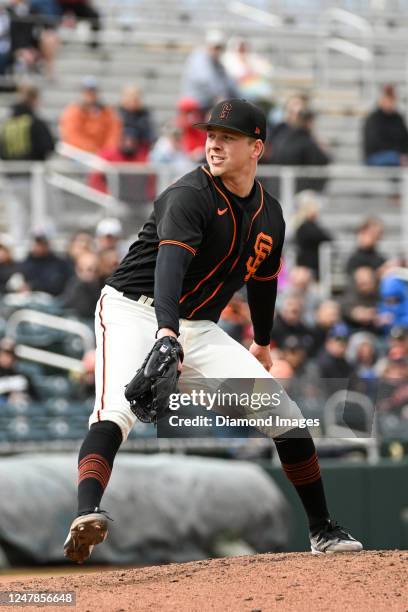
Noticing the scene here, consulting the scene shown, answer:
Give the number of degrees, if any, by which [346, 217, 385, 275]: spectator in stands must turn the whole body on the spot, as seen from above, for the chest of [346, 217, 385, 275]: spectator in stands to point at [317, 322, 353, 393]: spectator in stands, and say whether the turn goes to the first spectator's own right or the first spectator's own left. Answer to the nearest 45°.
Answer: approximately 45° to the first spectator's own left

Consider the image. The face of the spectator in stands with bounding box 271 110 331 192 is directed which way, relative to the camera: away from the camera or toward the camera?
toward the camera

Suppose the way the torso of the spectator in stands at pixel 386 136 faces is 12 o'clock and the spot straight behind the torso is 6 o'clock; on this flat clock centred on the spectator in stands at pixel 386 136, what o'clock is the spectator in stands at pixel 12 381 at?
the spectator in stands at pixel 12 381 is roughly at 1 o'clock from the spectator in stands at pixel 386 136.

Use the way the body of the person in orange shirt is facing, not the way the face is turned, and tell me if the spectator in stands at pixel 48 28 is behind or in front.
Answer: behind

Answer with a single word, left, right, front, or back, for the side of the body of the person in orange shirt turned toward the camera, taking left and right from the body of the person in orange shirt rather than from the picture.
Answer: front

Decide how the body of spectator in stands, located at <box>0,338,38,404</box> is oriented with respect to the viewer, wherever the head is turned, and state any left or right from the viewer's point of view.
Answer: facing the viewer

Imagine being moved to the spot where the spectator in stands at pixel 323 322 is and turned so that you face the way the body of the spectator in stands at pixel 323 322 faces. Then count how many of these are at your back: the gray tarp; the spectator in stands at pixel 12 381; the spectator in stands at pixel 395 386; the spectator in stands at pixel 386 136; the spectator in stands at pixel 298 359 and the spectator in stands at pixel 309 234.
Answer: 2

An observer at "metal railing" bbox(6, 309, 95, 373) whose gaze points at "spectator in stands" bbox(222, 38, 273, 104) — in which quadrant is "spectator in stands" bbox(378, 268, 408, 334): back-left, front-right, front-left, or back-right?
front-right

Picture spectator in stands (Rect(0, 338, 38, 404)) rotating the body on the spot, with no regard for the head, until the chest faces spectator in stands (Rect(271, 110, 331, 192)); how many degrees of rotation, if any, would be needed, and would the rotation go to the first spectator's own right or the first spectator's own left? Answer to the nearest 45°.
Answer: approximately 135° to the first spectator's own left

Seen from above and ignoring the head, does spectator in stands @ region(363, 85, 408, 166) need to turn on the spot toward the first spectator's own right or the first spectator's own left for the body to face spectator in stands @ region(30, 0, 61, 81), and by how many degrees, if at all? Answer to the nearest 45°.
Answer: approximately 90° to the first spectator's own right

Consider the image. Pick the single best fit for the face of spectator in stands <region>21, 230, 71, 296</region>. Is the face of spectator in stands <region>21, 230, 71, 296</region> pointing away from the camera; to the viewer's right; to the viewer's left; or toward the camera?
toward the camera

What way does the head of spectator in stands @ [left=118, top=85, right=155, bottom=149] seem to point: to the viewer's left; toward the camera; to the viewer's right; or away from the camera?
toward the camera

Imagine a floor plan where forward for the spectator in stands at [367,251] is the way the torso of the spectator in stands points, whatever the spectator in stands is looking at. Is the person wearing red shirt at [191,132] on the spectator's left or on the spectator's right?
on the spectator's right
